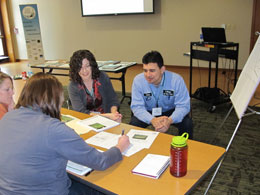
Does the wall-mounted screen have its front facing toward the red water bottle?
yes

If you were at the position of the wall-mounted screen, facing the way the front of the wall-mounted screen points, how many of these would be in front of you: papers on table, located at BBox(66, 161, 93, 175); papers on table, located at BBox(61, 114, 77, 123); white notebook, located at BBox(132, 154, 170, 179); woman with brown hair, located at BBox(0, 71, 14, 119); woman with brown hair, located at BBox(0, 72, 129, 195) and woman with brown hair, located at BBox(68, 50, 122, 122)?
6

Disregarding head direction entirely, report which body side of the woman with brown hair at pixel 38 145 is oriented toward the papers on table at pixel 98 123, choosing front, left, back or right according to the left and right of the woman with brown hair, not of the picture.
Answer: front

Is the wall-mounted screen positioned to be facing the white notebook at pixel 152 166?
yes

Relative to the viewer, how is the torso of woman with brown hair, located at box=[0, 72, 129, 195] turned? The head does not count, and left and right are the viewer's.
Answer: facing away from the viewer and to the right of the viewer

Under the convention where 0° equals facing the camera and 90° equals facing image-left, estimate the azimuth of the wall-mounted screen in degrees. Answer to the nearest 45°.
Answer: approximately 0°

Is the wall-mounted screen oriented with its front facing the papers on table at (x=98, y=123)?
yes

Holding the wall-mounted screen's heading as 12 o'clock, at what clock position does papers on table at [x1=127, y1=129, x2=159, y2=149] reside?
The papers on table is roughly at 12 o'clock from the wall-mounted screen.

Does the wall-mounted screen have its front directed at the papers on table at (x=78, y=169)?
yes

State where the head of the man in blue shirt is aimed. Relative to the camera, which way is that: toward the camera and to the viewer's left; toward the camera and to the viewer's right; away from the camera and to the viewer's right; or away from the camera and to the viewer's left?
toward the camera and to the viewer's left

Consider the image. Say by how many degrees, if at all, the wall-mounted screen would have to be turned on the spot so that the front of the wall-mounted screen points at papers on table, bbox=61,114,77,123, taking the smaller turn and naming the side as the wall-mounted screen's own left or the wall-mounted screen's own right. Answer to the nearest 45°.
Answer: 0° — it already faces it

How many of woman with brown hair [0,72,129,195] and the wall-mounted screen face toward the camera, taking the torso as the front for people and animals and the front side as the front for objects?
1

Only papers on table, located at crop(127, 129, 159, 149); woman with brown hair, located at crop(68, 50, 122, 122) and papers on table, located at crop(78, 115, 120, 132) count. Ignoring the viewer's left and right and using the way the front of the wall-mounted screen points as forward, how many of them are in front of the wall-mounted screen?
3
